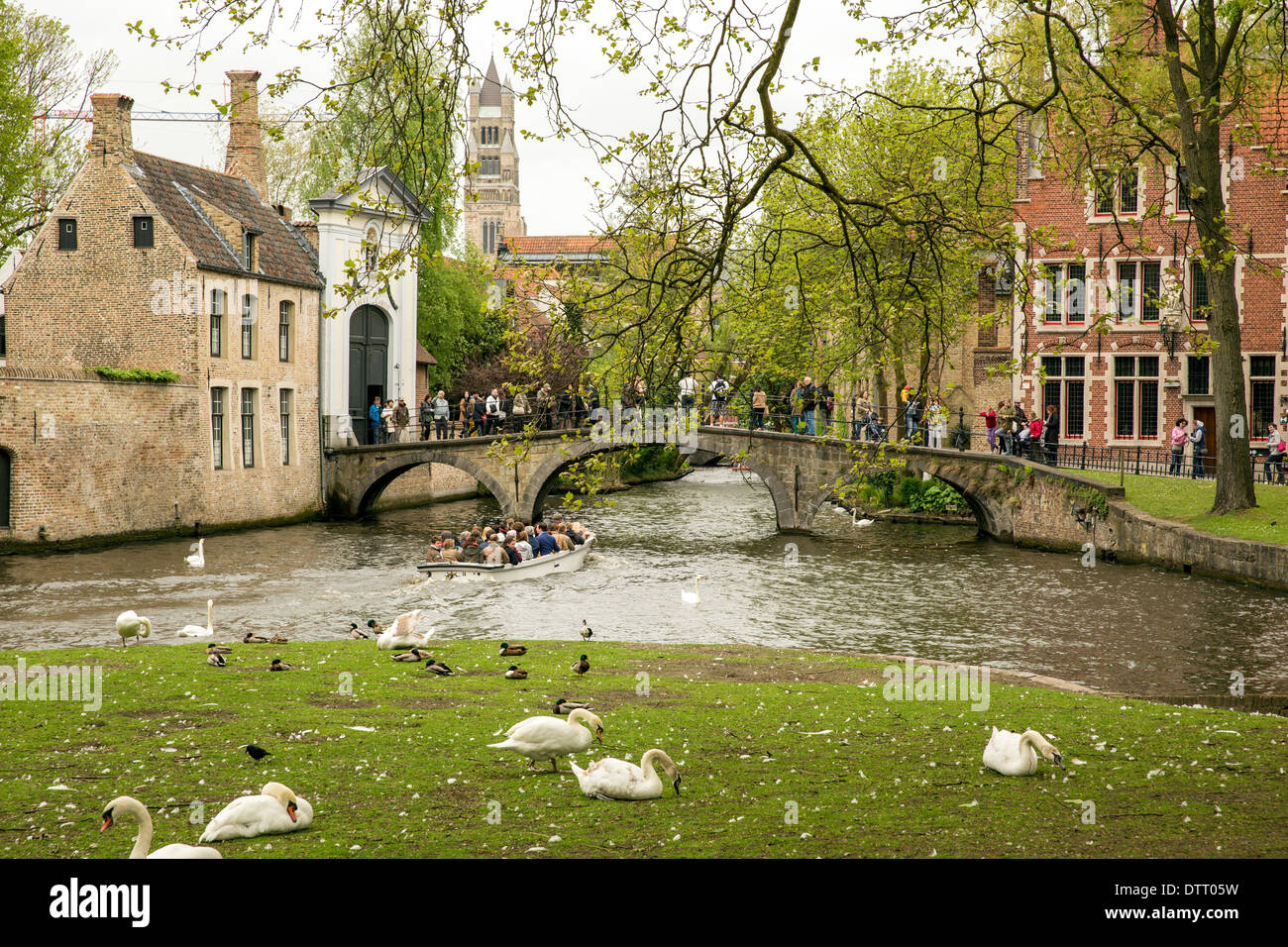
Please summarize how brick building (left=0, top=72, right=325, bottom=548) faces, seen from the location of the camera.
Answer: facing the viewer and to the right of the viewer

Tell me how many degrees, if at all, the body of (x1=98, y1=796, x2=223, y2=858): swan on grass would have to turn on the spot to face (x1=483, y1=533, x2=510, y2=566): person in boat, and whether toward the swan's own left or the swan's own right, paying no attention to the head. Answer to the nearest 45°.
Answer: approximately 90° to the swan's own right

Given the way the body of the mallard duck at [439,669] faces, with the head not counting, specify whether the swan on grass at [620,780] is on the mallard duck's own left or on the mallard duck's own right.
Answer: on the mallard duck's own left

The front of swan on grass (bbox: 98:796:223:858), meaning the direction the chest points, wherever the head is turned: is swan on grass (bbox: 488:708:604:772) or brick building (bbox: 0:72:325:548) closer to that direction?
the brick building

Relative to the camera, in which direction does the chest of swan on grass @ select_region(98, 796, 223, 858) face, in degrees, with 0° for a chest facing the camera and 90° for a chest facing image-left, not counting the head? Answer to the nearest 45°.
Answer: approximately 90°

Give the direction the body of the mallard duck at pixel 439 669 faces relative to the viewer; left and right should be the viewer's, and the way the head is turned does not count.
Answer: facing to the left of the viewer

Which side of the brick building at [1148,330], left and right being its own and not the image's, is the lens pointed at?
front

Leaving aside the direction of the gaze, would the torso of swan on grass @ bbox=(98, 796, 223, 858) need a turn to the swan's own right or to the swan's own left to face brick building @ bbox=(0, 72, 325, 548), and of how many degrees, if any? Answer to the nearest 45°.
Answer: approximately 90° to the swan's own right

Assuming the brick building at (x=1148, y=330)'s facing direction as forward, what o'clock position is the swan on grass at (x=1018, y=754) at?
The swan on grass is roughly at 12 o'clock from the brick building.

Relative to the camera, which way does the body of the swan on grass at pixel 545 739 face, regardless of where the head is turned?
to the viewer's right

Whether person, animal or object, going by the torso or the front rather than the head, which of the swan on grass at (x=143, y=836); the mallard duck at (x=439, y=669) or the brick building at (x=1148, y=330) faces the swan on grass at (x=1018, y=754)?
the brick building

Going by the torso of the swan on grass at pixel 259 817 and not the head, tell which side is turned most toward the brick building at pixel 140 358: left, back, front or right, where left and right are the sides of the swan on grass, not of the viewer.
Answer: left

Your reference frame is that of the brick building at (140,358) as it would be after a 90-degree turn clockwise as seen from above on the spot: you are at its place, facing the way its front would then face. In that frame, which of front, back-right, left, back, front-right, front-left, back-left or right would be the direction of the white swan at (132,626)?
front-left

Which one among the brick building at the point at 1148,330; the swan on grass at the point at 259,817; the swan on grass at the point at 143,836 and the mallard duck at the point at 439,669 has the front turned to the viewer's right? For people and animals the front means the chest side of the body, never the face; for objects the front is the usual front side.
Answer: the swan on grass at the point at 259,817
